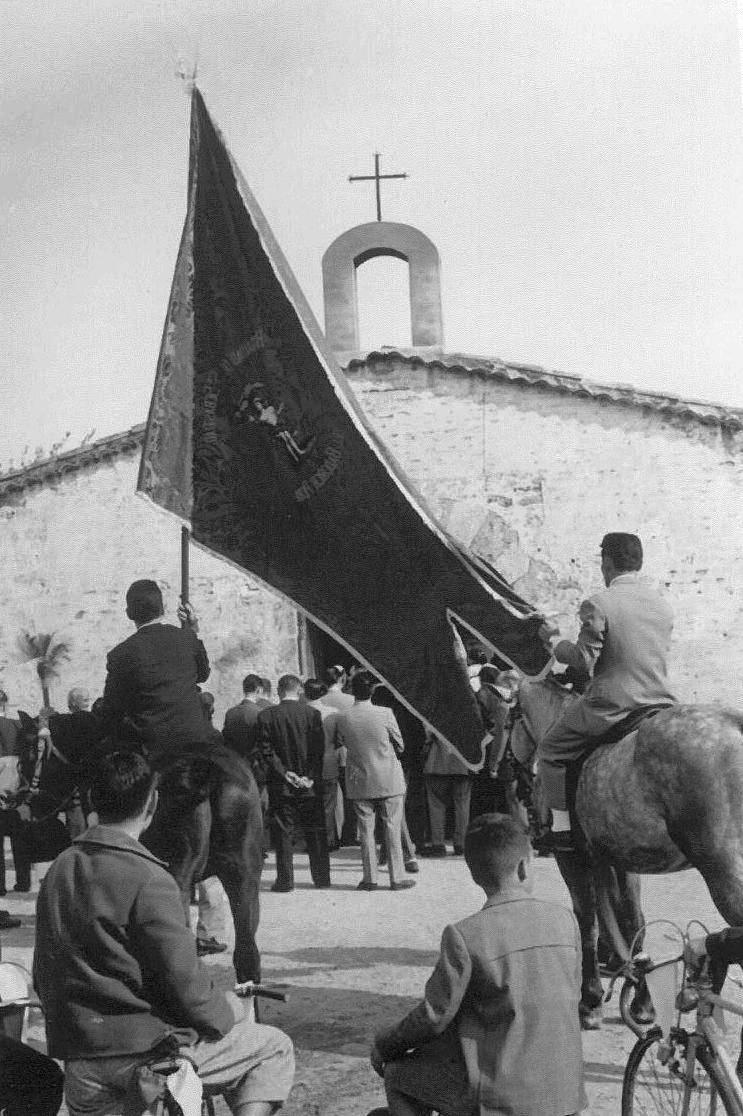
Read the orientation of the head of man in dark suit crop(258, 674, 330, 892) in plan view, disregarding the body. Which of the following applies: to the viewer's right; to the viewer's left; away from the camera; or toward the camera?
away from the camera

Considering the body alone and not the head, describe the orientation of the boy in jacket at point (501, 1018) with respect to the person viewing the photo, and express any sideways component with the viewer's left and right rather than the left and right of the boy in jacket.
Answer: facing away from the viewer and to the left of the viewer

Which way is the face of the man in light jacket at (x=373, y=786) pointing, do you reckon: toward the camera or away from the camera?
away from the camera

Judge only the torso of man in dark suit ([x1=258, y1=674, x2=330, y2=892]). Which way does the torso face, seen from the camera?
away from the camera

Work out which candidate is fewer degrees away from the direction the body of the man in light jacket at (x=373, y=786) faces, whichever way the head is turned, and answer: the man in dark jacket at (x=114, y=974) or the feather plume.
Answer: the feather plume

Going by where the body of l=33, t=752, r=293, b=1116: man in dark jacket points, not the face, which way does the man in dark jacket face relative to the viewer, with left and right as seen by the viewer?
facing away from the viewer and to the right of the viewer

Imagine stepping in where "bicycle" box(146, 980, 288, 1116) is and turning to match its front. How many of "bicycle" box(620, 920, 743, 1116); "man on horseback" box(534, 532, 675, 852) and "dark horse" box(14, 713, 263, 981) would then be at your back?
0

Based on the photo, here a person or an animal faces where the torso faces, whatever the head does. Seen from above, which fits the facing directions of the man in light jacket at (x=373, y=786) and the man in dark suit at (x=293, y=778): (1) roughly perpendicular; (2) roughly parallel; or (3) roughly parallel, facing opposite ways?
roughly parallel

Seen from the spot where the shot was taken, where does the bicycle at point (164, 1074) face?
facing away from the viewer and to the right of the viewer

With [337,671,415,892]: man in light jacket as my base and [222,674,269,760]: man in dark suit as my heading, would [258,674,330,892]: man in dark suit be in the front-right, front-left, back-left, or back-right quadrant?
front-left

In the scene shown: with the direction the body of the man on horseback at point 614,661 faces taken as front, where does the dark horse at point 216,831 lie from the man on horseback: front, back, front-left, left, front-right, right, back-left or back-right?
front-left

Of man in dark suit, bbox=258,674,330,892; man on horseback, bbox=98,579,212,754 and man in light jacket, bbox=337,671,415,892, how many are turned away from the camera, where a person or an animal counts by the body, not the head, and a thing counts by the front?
3

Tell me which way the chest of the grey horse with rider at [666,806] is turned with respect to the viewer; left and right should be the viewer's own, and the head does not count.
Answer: facing away from the viewer and to the left of the viewer

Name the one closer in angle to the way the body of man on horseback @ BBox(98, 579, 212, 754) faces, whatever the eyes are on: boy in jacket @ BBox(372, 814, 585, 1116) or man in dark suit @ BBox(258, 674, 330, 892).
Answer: the man in dark suit

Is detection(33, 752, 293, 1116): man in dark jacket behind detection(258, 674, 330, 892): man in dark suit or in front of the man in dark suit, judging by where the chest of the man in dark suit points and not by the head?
behind
